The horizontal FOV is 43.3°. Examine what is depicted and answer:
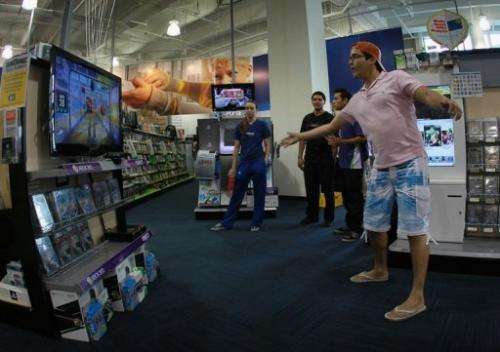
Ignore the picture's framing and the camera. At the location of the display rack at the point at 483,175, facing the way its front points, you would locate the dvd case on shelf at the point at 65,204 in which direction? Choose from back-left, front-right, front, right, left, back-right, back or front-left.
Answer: front-right

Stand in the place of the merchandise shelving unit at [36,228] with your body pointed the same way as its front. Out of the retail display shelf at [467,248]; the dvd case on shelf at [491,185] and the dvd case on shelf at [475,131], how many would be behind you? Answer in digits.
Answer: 0

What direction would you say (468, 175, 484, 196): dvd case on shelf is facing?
toward the camera

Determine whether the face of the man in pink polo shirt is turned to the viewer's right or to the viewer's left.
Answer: to the viewer's left

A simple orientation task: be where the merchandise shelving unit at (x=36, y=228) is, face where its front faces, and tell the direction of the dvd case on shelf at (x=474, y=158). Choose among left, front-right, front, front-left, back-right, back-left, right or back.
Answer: front-left

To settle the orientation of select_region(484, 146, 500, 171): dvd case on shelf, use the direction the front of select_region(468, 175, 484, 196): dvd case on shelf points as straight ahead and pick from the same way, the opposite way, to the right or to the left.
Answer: the same way

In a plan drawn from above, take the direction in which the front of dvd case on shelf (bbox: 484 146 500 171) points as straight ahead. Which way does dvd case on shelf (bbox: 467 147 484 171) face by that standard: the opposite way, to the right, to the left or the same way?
the same way

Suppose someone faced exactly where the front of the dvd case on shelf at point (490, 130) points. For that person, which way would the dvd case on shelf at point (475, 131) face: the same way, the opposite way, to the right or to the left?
the same way

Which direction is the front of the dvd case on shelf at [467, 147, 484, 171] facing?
toward the camera

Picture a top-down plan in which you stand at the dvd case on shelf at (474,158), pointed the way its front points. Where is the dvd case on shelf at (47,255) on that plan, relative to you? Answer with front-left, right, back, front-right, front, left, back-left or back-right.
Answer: front-right

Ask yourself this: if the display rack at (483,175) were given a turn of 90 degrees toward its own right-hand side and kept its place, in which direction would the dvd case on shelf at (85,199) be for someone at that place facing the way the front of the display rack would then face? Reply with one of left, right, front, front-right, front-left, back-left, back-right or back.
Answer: front-left

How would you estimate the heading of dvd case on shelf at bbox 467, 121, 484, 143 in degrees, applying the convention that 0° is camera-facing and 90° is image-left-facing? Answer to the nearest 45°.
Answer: approximately 0°

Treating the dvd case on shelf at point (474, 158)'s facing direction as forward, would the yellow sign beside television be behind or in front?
in front

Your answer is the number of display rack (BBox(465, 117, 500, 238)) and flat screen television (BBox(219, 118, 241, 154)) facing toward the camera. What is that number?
2
